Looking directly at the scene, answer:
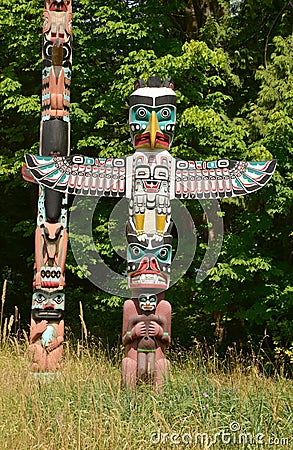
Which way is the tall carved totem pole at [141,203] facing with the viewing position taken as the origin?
facing the viewer

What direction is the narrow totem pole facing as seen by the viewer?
toward the camera
